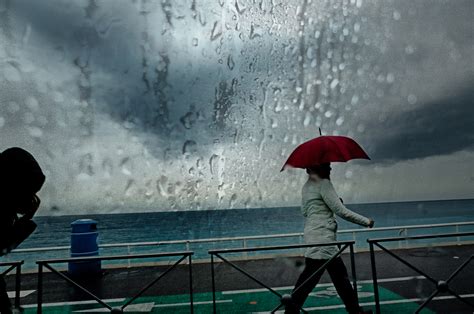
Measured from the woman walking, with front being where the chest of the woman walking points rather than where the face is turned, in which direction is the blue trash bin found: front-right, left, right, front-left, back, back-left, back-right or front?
back-left

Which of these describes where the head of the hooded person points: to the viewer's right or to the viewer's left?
to the viewer's right

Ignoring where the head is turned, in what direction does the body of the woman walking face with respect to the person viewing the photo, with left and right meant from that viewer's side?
facing to the right of the viewer
